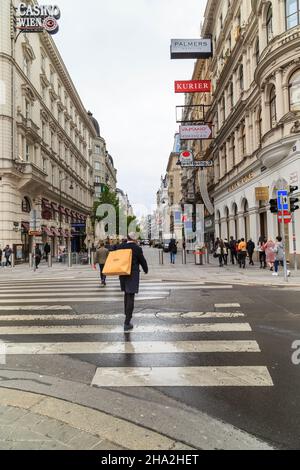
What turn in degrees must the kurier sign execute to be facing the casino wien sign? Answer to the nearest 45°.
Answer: approximately 90° to its right

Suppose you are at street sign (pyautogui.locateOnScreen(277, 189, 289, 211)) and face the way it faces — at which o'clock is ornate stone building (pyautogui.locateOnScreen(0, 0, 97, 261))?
The ornate stone building is roughly at 4 o'clock from the street sign.

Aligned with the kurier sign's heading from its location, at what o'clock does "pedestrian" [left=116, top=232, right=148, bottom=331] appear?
The pedestrian is roughly at 12 o'clock from the kurier sign.

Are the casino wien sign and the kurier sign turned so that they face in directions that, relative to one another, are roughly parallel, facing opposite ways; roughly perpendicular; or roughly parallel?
roughly parallel

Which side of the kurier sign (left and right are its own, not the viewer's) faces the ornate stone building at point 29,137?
right

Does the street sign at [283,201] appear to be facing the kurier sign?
no

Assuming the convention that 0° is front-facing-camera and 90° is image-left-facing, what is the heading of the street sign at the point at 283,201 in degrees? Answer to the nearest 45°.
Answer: approximately 0°

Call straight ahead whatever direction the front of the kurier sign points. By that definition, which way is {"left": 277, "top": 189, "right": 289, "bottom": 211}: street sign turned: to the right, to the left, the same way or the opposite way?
the same way

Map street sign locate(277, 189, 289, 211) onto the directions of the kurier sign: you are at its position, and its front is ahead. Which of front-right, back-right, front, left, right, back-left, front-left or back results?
front

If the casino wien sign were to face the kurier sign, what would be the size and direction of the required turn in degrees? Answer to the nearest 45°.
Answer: approximately 90° to its left

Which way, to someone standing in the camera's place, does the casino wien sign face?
facing the viewer

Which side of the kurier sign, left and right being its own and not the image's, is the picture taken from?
front
